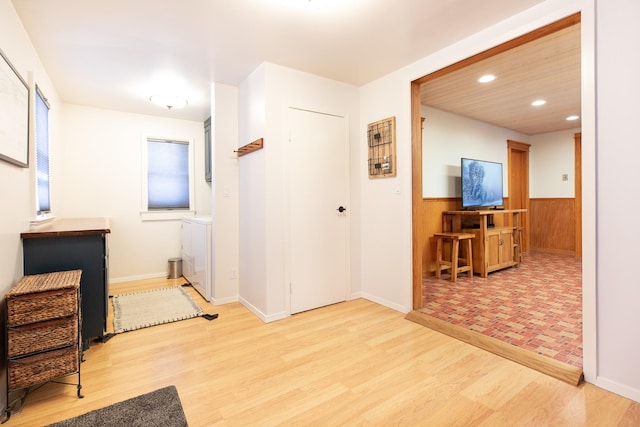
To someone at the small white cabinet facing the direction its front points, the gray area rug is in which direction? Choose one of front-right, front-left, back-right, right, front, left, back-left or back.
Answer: left

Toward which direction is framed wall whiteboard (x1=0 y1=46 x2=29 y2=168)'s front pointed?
to the viewer's right

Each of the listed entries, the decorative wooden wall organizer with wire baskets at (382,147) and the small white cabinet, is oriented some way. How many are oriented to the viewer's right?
0

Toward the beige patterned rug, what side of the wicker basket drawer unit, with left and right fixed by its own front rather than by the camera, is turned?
back

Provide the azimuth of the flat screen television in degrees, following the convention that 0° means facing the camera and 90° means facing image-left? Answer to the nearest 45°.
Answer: approximately 315°

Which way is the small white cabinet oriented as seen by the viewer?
to the viewer's left

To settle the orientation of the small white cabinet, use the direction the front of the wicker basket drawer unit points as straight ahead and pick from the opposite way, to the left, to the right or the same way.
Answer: to the right

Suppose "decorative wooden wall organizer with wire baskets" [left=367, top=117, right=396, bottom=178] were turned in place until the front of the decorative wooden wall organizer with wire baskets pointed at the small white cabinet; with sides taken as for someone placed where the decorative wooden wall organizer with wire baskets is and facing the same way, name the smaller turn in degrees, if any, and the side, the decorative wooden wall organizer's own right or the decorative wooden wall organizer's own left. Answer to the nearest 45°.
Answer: approximately 45° to the decorative wooden wall organizer's own right

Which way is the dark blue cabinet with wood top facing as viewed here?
to the viewer's right

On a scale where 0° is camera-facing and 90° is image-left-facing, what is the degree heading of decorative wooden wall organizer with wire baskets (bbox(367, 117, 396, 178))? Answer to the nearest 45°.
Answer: approximately 45°

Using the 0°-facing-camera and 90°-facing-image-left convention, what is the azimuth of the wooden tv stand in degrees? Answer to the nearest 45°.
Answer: approximately 315°

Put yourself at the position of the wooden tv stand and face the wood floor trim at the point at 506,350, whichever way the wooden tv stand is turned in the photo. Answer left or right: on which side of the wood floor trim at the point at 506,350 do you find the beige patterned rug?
right

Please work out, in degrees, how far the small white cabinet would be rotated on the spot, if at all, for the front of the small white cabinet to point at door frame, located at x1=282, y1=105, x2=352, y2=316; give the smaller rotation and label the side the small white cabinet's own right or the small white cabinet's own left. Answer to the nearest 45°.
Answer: approximately 135° to the small white cabinet's own left

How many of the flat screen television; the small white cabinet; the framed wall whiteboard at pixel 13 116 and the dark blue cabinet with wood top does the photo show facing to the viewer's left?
1

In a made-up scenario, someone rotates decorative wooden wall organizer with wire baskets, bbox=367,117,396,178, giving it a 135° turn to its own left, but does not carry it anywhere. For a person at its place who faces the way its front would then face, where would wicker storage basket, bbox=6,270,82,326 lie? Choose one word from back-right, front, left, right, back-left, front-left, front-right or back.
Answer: back-right
